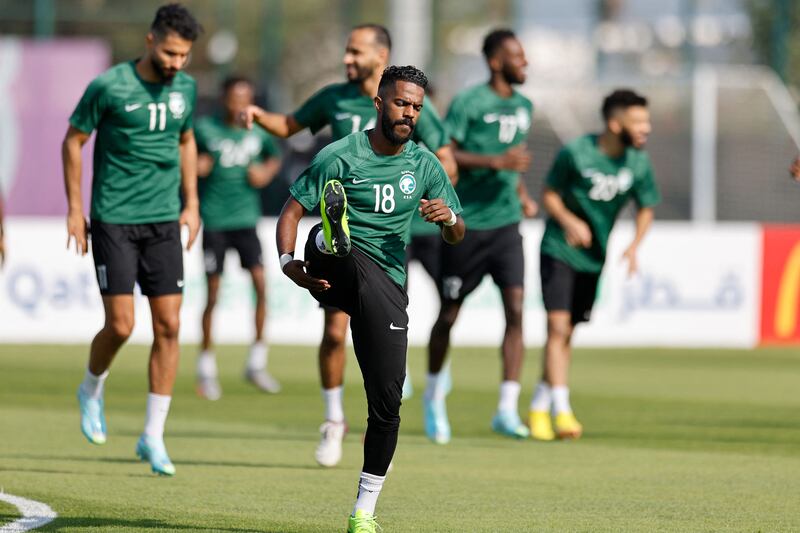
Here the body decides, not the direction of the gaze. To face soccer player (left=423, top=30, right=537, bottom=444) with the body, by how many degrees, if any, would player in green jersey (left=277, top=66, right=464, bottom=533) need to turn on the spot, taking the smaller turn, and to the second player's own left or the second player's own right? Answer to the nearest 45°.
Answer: approximately 180°

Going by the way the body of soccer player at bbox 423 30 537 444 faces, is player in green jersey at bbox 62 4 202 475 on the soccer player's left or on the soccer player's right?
on the soccer player's right

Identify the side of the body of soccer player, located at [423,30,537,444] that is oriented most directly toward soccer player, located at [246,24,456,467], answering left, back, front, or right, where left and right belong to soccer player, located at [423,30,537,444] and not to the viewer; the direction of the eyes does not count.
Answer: right

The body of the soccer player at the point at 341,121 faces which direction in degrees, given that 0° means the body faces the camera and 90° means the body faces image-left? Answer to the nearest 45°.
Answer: approximately 0°

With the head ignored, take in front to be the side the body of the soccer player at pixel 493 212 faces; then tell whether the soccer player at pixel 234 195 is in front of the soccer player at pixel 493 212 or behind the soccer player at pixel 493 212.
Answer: behind

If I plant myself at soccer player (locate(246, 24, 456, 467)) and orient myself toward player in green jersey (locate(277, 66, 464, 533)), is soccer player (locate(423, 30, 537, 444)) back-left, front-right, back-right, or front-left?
back-left

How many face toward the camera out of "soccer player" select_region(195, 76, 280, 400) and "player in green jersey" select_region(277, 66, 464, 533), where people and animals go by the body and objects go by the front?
2
